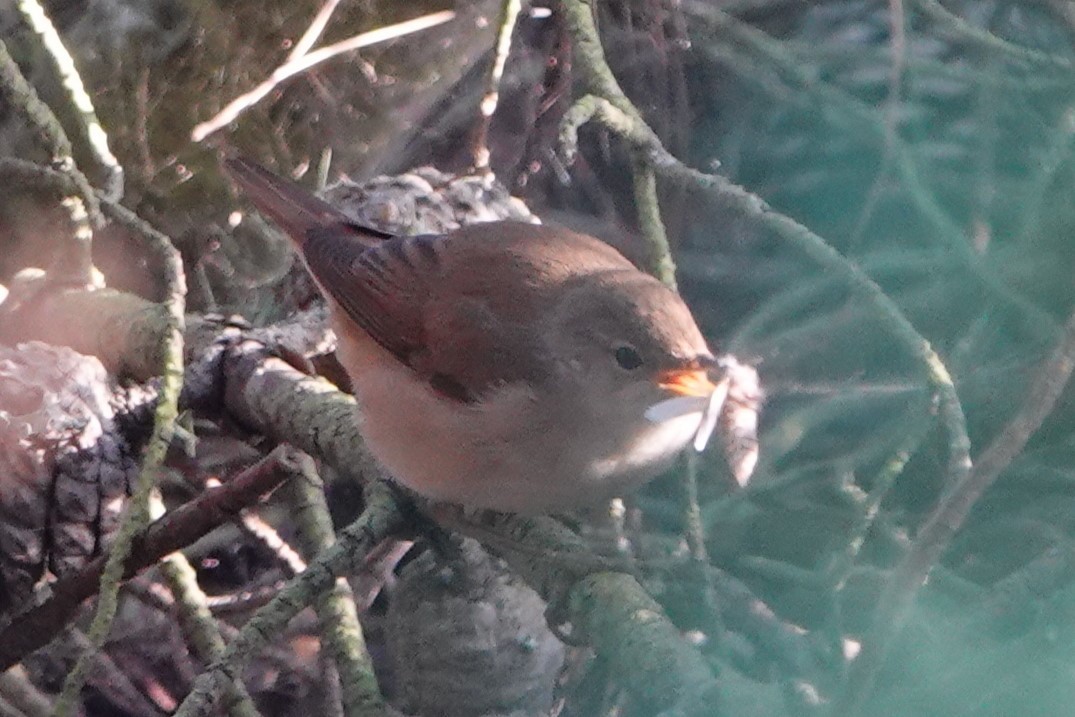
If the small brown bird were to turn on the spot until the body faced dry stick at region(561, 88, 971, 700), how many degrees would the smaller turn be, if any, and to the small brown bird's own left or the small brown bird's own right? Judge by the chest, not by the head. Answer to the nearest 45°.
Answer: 0° — it already faces it

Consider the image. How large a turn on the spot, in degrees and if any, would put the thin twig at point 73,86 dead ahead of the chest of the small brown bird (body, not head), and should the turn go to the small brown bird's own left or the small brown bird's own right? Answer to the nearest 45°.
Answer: approximately 135° to the small brown bird's own right

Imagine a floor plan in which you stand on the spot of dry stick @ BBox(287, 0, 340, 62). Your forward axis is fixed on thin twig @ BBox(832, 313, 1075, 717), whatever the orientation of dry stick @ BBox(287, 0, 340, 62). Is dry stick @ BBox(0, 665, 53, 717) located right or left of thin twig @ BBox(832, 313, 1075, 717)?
right

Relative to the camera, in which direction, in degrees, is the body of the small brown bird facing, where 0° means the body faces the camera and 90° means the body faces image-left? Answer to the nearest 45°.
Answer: approximately 315°
